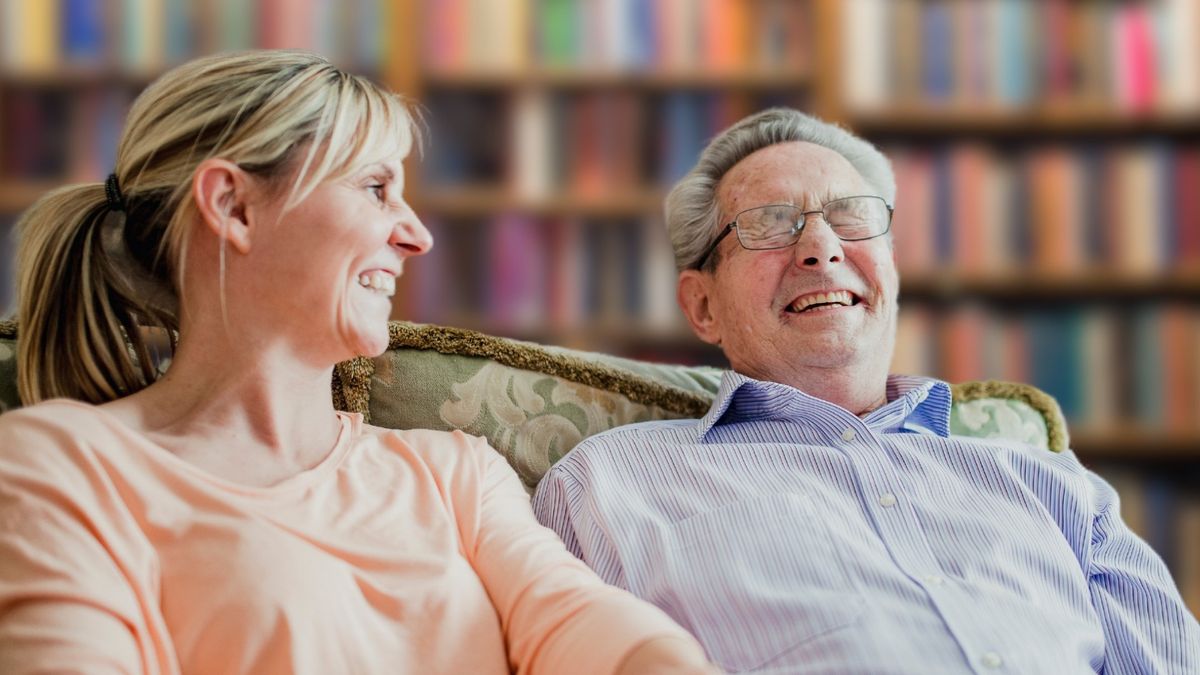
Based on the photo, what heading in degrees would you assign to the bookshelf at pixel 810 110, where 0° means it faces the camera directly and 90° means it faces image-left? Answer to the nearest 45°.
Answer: approximately 0°

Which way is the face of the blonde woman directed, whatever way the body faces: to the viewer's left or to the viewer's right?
to the viewer's right

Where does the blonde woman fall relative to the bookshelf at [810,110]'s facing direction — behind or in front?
in front

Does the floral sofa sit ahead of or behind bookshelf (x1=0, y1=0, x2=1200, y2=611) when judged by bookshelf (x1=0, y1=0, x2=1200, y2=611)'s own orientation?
ahead

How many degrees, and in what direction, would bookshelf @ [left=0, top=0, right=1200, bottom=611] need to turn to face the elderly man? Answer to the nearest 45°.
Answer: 0° — it already faces them
